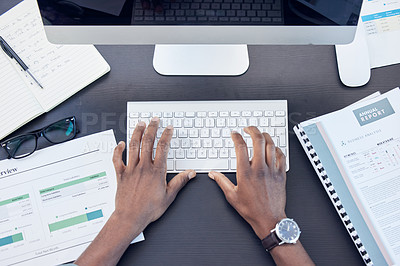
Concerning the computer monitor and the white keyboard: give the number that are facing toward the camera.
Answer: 2

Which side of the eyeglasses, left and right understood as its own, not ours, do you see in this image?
front

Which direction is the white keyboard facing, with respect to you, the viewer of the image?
facing the viewer

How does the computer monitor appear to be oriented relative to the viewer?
toward the camera
